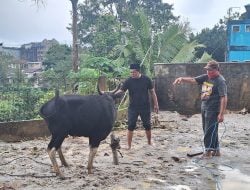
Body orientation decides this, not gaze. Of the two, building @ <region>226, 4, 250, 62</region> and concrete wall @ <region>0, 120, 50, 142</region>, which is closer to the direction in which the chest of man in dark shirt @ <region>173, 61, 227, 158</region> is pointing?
the concrete wall

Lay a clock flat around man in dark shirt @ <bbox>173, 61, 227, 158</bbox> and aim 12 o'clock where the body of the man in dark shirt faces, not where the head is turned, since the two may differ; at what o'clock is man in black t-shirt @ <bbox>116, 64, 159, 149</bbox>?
The man in black t-shirt is roughly at 2 o'clock from the man in dark shirt.

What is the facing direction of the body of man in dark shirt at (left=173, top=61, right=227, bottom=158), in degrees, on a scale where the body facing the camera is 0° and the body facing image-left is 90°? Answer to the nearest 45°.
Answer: approximately 45°

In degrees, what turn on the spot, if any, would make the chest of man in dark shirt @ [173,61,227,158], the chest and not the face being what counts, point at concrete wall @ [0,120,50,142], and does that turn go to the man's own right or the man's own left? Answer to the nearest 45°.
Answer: approximately 45° to the man's own right

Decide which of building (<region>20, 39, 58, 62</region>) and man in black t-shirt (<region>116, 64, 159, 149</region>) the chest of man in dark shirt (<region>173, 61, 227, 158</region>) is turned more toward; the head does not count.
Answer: the man in black t-shirt

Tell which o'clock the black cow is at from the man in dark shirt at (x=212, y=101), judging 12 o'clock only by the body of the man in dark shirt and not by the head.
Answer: The black cow is roughly at 12 o'clock from the man in dark shirt.

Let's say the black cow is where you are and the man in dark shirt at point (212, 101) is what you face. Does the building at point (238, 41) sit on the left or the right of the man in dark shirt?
left

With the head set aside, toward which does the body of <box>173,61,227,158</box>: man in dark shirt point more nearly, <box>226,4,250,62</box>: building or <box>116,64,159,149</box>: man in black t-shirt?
the man in black t-shirt

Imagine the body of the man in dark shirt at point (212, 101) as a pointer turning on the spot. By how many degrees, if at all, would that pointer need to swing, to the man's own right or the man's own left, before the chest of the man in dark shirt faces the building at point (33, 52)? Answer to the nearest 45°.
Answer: approximately 90° to the man's own right

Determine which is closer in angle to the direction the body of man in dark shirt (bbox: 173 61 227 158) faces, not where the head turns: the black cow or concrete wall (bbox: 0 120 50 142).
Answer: the black cow

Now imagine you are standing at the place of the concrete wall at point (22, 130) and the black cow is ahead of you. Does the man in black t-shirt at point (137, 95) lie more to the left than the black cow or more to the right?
left

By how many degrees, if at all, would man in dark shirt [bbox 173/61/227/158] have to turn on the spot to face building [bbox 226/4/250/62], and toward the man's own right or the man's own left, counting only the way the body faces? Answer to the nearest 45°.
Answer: approximately 135° to the man's own right
